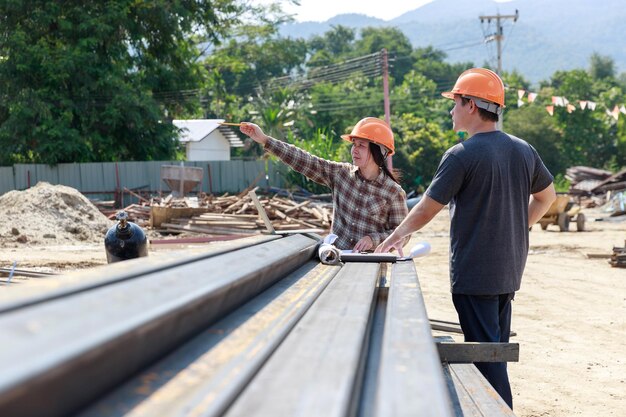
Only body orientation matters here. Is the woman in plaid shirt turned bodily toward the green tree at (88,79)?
no

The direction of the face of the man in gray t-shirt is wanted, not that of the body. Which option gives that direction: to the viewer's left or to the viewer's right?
to the viewer's left

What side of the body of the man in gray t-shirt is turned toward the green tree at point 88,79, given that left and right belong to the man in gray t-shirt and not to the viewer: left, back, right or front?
front

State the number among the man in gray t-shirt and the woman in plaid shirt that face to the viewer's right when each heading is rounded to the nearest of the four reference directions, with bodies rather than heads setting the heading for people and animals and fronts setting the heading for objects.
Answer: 0

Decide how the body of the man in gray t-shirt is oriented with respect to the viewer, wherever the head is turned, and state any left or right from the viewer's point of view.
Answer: facing away from the viewer and to the left of the viewer

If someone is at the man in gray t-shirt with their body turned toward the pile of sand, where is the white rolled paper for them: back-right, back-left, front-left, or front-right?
front-left

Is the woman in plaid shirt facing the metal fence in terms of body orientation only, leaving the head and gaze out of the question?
no

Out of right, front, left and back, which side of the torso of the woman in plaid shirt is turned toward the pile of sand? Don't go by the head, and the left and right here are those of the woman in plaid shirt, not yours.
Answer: right

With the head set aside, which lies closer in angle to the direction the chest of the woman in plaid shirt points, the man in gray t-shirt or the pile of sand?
the man in gray t-shirt
